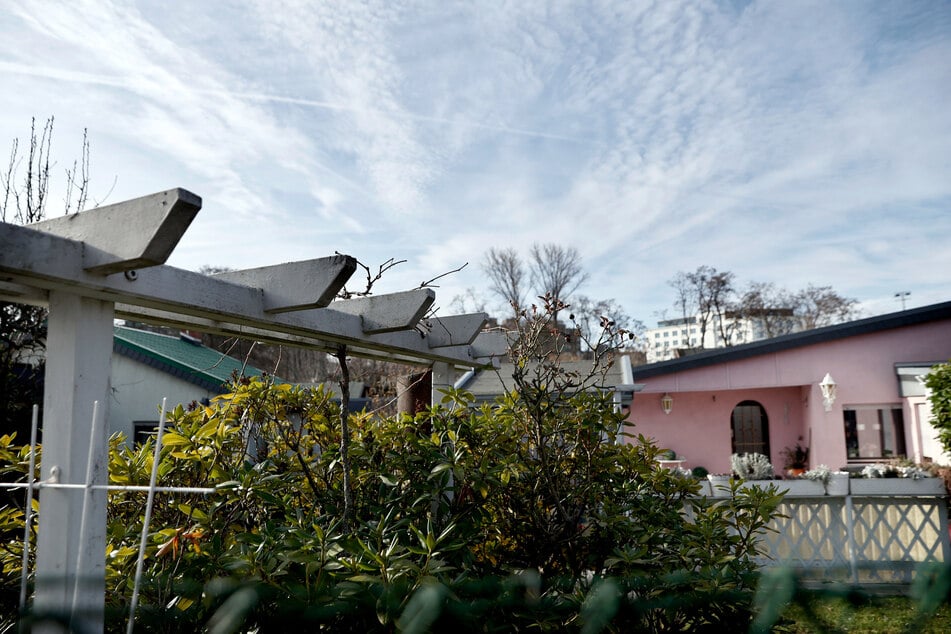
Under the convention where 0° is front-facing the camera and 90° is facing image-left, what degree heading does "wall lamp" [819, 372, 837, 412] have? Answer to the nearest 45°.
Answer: approximately 0°

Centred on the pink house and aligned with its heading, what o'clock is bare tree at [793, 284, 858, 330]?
The bare tree is roughly at 6 o'clock from the pink house.

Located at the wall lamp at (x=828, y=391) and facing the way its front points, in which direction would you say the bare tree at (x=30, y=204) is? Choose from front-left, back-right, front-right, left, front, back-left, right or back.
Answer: front-right

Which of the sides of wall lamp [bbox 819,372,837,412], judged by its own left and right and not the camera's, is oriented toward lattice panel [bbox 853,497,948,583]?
front

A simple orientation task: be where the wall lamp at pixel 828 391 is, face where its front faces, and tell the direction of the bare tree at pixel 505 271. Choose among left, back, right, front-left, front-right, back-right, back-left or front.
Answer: back-right

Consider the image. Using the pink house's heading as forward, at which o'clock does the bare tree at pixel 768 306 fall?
The bare tree is roughly at 6 o'clock from the pink house.

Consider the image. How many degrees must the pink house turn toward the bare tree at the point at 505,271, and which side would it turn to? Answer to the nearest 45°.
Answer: approximately 135° to its right

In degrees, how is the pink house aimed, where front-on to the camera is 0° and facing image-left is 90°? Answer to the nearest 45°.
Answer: approximately 0°

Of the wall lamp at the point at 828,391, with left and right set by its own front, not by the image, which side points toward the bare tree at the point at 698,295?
back

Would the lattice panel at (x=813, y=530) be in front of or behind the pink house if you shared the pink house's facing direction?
in front
